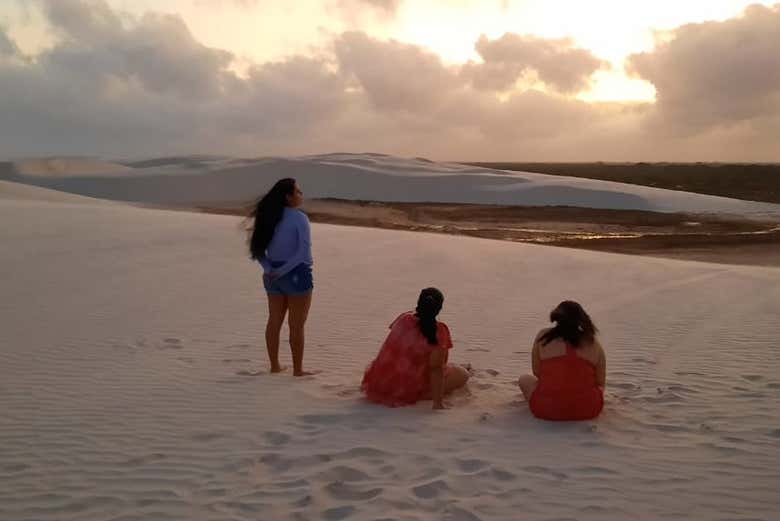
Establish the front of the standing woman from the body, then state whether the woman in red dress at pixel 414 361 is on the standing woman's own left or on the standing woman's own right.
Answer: on the standing woman's own right

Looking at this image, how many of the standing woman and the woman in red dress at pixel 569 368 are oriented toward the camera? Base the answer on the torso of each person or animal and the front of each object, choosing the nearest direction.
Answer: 0

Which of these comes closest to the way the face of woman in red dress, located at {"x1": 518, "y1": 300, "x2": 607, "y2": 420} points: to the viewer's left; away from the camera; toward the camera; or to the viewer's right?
away from the camera

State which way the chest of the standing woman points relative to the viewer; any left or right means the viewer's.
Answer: facing away from the viewer and to the right of the viewer

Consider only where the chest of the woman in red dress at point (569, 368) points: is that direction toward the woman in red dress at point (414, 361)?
no

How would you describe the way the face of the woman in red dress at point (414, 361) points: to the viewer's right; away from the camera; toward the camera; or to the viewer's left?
away from the camera

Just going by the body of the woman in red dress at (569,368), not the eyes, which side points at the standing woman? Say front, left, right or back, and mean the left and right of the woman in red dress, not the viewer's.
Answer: left

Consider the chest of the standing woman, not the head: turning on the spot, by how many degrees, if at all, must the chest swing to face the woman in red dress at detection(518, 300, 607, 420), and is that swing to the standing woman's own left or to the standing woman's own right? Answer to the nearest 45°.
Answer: approximately 90° to the standing woman's own right

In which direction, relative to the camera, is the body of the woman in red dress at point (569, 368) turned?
away from the camera
